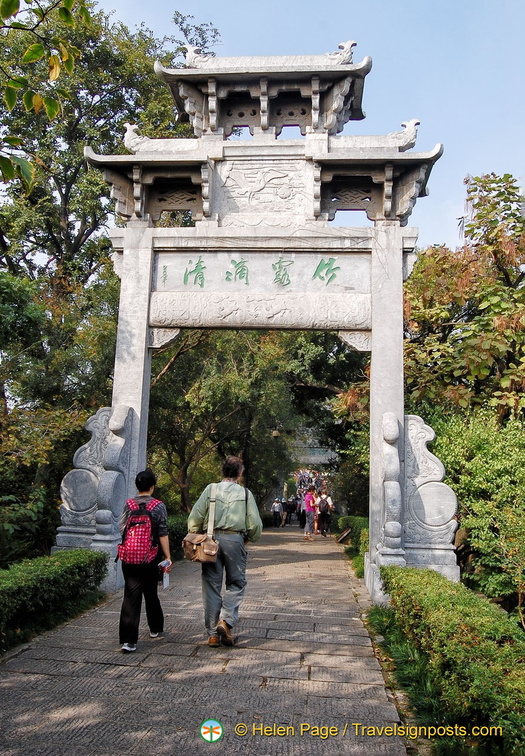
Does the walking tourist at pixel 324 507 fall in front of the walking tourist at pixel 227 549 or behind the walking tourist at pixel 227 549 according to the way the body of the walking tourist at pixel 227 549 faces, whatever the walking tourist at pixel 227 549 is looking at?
in front

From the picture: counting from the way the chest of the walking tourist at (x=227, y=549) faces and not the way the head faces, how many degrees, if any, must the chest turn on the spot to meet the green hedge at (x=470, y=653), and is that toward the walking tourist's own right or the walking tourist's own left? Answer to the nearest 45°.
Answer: approximately 135° to the walking tourist's own right

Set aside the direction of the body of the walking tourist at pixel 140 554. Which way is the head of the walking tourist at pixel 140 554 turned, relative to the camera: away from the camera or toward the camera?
away from the camera

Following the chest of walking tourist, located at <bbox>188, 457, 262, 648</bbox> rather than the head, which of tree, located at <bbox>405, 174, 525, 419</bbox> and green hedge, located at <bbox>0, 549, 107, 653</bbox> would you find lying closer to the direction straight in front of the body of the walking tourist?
the tree

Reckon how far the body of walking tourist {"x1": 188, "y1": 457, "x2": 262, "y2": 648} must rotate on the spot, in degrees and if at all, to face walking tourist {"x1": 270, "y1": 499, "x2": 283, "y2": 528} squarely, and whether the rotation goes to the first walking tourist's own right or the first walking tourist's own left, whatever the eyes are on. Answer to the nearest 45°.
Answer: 0° — they already face them

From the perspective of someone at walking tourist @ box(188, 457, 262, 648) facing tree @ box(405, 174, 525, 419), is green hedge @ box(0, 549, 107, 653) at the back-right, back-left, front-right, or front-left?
back-left

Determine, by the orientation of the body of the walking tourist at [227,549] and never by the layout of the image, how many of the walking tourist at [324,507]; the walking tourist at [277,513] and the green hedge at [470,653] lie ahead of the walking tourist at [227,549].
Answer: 2

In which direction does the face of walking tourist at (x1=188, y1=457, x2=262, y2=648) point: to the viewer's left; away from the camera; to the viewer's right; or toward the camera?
away from the camera

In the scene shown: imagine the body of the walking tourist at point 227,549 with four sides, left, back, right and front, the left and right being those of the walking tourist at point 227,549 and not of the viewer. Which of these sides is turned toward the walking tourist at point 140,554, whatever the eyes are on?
left

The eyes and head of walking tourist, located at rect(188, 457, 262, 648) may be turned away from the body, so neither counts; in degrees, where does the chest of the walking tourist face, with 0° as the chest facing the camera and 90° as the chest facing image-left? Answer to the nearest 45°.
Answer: approximately 180°

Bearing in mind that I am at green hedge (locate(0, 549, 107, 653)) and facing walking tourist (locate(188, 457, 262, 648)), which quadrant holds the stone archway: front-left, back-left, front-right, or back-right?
front-left

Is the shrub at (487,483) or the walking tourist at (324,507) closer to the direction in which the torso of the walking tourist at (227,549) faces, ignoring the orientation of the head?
the walking tourist

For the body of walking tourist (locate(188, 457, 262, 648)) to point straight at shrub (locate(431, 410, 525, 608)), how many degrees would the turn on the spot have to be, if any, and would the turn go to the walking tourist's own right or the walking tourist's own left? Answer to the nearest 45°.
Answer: approximately 45° to the walking tourist's own right
